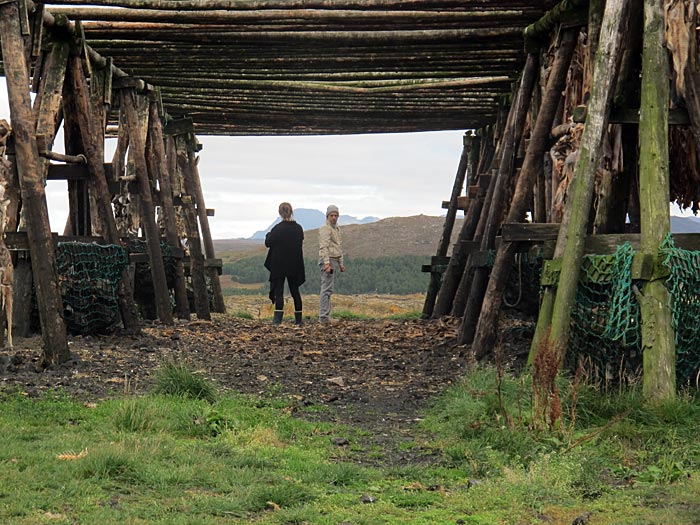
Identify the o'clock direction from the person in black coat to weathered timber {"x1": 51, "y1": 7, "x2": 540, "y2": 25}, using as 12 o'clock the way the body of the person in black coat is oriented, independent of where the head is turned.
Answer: The weathered timber is roughly at 6 o'clock from the person in black coat.

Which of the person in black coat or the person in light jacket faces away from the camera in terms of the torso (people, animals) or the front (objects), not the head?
the person in black coat

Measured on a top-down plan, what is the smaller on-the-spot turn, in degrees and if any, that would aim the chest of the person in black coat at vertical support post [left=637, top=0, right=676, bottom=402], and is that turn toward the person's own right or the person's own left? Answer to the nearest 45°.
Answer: approximately 180°

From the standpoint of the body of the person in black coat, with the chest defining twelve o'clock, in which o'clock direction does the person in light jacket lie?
The person in light jacket is roughly at 3 o'clock from the person in black coat.

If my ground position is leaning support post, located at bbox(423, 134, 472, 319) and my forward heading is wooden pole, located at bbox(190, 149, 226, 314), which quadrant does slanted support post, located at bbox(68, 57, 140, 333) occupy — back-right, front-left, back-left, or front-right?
front-left

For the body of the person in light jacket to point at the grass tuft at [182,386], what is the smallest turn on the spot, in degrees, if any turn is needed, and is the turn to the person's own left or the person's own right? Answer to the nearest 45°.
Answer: approximately 45° to the person's own right

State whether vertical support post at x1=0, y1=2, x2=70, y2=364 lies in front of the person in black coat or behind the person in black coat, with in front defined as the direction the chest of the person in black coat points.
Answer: behind

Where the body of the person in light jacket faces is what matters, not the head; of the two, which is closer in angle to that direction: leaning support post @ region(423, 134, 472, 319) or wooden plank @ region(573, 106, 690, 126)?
the wooden plank

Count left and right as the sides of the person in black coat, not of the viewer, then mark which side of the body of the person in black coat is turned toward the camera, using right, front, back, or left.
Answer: back

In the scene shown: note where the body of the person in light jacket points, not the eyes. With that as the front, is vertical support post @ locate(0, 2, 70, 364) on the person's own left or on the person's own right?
on the person's own right

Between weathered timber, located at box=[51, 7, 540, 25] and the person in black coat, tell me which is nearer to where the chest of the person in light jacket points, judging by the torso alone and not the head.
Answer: the weathered timber

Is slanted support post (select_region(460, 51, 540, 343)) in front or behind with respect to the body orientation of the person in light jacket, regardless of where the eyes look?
in front

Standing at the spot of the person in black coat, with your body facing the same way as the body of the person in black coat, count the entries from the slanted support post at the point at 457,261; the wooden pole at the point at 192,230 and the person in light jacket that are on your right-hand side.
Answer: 2
